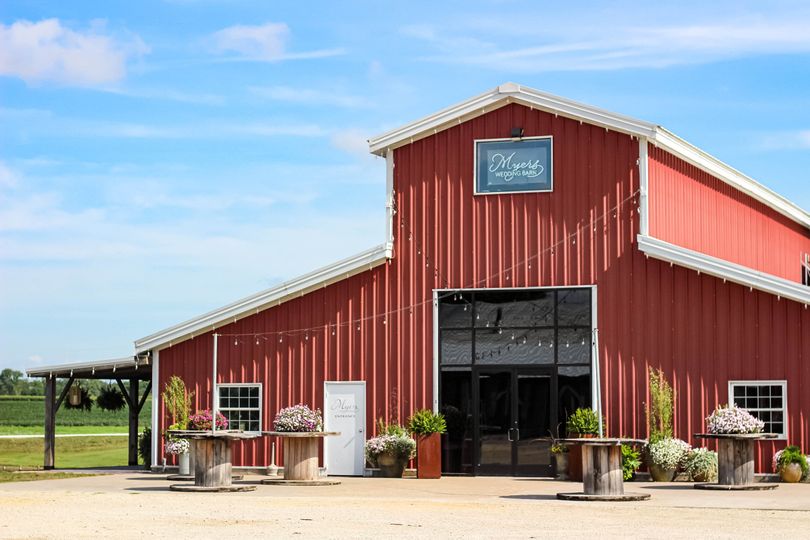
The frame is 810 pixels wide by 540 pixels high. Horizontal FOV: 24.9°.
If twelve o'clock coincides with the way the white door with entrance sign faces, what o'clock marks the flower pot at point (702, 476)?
The flower pot is roughly at 10 o'clock from the white door with entrance sign.

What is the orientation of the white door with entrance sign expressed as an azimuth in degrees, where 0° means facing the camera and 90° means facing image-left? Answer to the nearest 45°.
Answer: approximately 0°

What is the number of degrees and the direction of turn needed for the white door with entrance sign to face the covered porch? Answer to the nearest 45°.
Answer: approximately 135° to its right

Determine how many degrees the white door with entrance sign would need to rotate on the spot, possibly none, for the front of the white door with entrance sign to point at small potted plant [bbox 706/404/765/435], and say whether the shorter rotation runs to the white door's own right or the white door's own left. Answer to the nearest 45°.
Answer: approximately 45° to the white door's own left

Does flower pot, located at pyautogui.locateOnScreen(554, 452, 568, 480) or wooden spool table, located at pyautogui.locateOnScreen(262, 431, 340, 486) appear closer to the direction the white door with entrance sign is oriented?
the wooden spool table

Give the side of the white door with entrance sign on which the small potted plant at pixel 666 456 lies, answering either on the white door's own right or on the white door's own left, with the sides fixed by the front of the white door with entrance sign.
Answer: on the white door's own left

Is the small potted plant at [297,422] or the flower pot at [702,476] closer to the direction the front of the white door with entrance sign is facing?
the small potted plant
